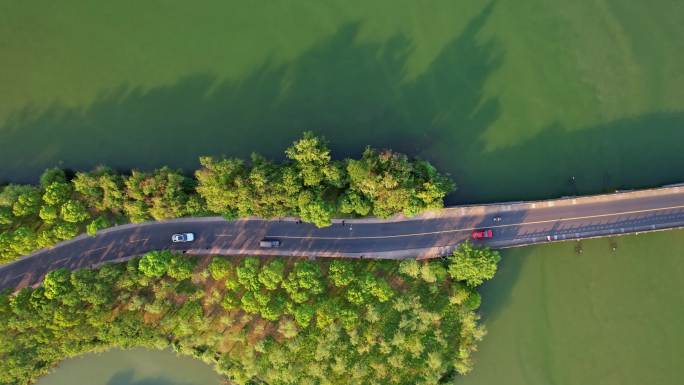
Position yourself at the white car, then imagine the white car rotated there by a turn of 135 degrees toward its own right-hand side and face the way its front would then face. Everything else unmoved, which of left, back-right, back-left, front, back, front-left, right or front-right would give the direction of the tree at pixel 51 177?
front-right

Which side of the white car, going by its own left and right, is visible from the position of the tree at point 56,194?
back

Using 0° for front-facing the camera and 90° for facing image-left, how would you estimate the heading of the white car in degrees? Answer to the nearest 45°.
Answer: approximately 270°

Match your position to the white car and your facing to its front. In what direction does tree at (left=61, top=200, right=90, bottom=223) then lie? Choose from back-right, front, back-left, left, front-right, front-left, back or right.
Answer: back

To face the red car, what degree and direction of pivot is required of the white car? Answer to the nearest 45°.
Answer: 0° — it already faces it

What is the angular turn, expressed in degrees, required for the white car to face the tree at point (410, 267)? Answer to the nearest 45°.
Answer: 0° — it already faces it

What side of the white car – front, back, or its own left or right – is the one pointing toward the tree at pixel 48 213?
back

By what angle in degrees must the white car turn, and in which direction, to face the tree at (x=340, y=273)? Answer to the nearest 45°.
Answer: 0° — it already faces it

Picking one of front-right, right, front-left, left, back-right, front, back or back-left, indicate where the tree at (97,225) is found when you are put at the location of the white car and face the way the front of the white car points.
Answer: back

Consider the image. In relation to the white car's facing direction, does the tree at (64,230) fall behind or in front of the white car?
behind
